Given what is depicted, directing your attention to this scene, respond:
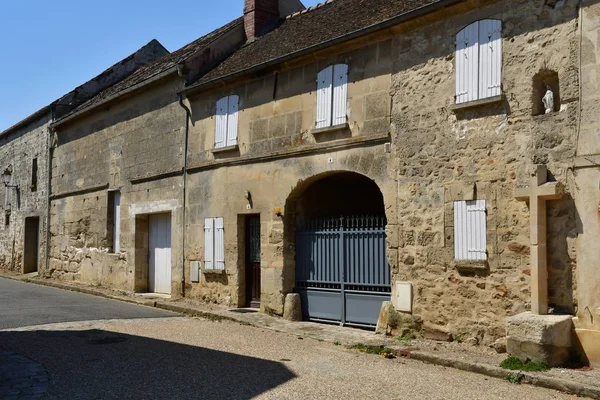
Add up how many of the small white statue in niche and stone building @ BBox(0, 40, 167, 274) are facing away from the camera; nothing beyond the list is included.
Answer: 0

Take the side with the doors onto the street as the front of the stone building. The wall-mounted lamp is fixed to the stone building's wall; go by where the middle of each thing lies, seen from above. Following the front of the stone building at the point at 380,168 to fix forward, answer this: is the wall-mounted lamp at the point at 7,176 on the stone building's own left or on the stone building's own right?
on the stone building's own right

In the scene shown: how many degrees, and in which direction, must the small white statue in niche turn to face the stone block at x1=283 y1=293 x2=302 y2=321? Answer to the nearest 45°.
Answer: approximately 90° to its right

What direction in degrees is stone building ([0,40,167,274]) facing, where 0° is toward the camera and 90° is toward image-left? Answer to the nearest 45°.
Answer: approximately 45°

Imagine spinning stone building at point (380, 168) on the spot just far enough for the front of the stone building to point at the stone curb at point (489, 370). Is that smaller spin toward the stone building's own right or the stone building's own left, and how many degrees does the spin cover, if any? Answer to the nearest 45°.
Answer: approximately 45° to the stone building's own left

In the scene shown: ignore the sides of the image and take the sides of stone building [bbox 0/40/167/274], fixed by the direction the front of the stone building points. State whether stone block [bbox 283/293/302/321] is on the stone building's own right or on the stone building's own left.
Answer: on the stone building's own left

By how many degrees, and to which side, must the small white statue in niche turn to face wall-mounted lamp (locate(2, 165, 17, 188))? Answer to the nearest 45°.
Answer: approximately 90° to its right

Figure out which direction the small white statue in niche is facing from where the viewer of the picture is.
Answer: facing the viewer and to the left of the viewer
